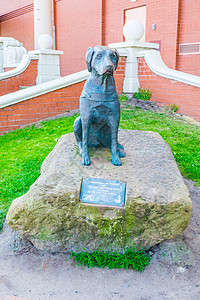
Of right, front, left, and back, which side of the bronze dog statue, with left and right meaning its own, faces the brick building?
back

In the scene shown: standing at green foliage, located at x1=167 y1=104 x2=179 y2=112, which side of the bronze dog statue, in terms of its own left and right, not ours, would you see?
back

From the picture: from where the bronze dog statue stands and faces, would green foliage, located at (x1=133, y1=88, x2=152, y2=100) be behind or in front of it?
behind

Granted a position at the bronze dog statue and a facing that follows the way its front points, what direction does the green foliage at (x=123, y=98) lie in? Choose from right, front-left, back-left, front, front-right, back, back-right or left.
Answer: back

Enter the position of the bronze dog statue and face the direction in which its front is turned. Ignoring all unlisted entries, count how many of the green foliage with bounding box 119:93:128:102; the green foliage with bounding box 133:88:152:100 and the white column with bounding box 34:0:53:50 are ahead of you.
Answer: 0

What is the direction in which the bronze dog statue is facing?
toward the camera

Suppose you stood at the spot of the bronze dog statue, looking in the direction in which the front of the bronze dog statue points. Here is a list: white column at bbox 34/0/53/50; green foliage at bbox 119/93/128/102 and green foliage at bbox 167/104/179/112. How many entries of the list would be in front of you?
0

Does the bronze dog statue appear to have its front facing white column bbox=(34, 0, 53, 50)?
no

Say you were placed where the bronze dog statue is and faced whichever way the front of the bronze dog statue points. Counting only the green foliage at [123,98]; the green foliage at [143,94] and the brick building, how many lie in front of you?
0
